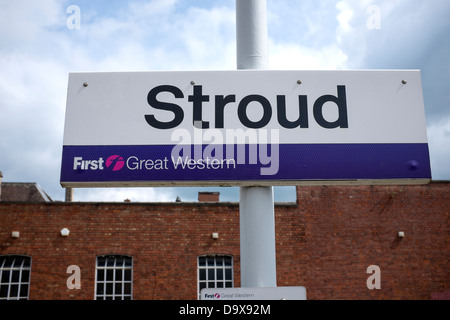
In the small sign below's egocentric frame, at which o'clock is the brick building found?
The brick building is roughly at 6 o'clock from the small sign below.

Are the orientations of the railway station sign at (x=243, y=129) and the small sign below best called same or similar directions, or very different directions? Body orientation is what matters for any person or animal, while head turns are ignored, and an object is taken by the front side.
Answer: same or similar directions

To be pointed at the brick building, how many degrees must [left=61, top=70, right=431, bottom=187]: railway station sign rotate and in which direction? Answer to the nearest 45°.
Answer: approximately 180°

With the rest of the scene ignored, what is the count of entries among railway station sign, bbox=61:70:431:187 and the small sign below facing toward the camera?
2

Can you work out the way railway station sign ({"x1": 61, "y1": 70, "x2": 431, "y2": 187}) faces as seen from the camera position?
facing the viewer

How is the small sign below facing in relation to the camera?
toward the camera
